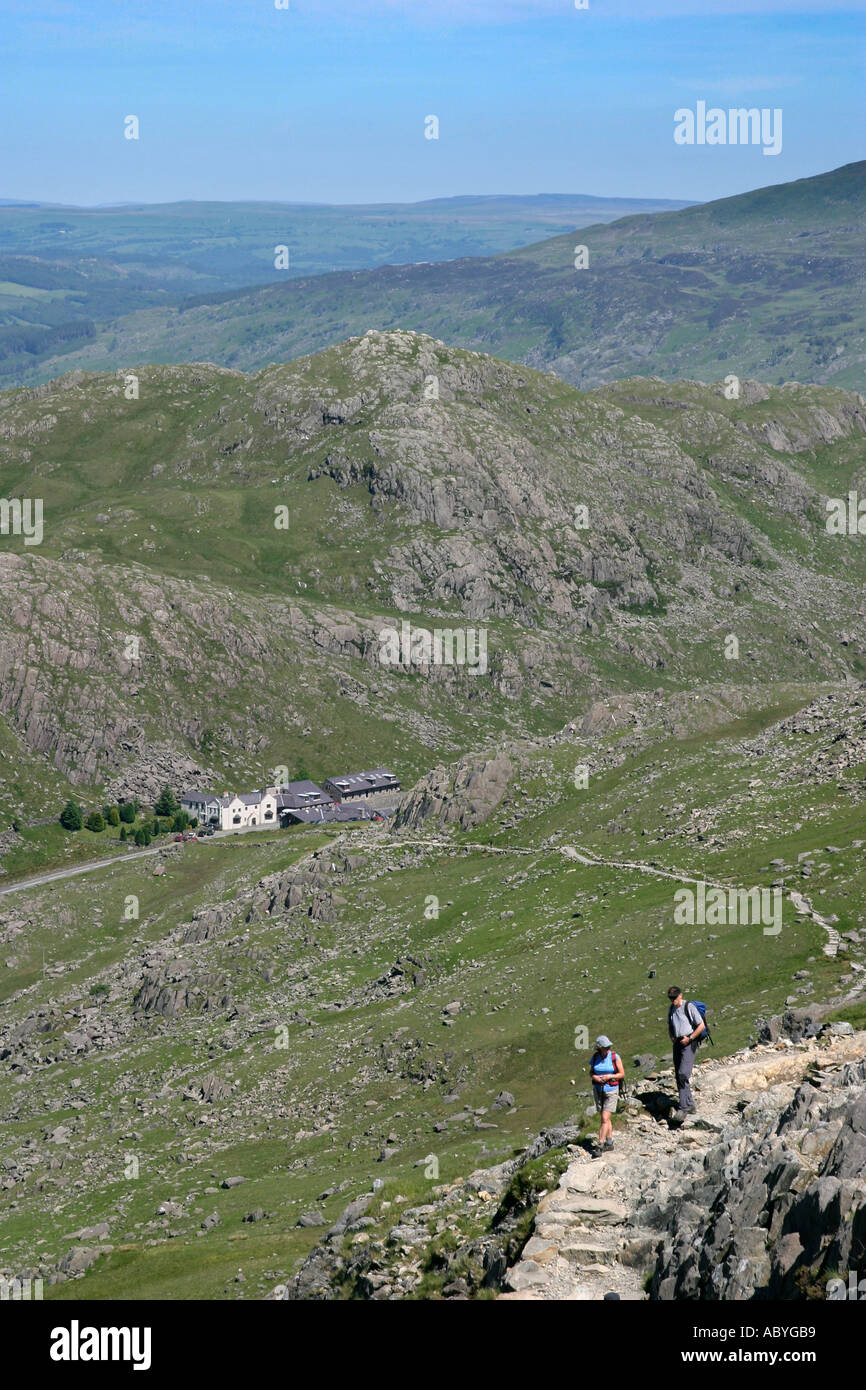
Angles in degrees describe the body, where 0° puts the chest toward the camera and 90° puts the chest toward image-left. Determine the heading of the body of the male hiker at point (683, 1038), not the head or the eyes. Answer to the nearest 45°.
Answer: approximately 45°
